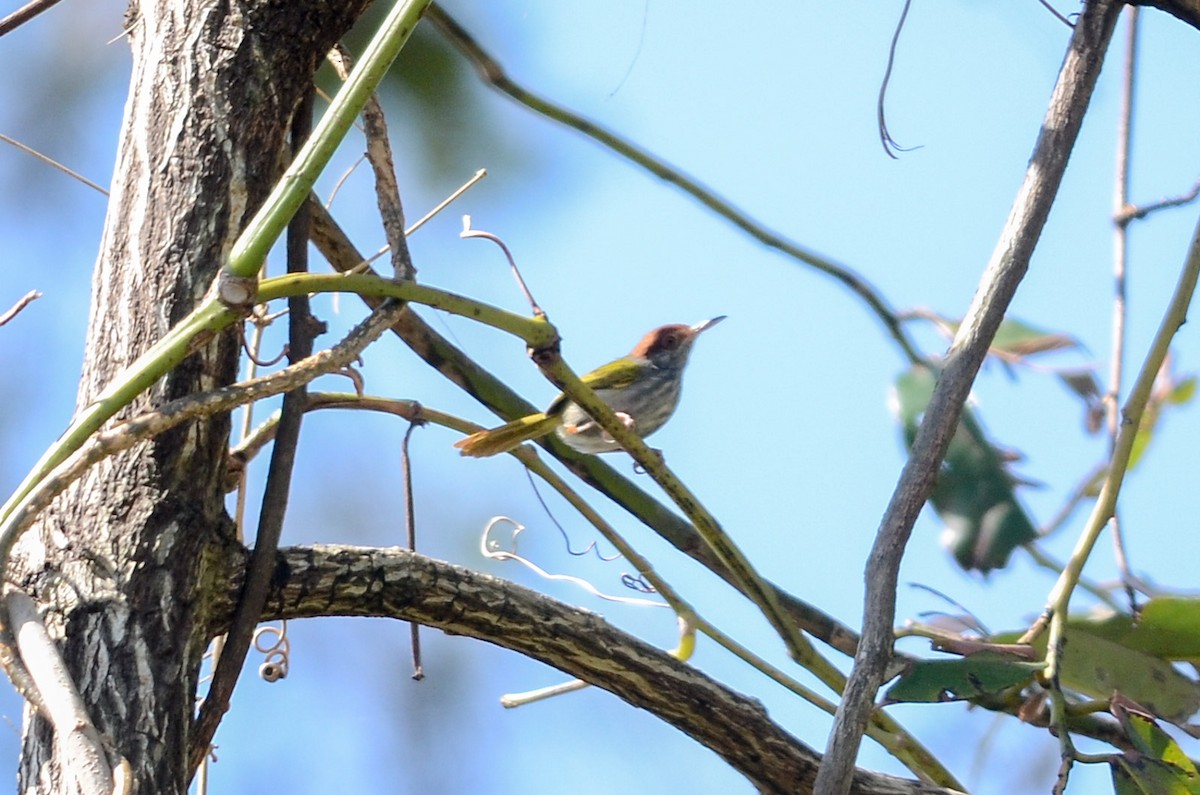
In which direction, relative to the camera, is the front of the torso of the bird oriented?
to the viewer's right

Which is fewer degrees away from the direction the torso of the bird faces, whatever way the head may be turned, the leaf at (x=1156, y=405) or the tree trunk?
the leaf

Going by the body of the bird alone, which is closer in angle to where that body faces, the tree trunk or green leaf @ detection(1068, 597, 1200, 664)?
the green leaf
